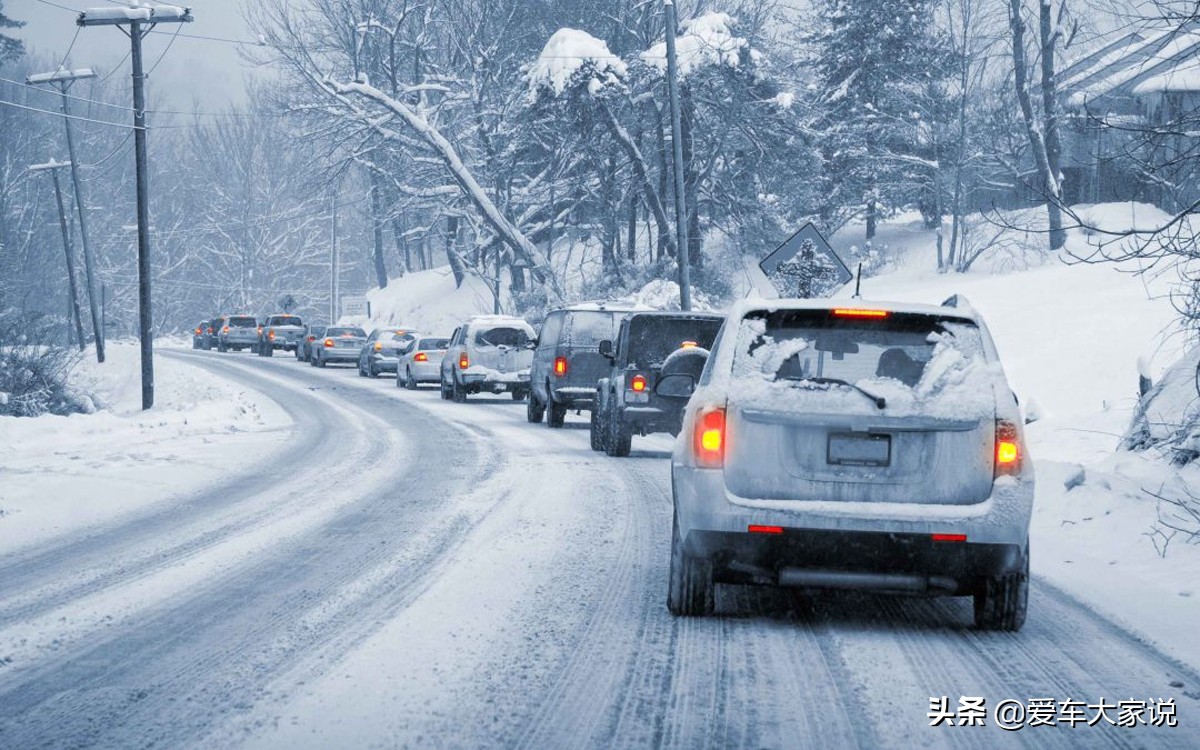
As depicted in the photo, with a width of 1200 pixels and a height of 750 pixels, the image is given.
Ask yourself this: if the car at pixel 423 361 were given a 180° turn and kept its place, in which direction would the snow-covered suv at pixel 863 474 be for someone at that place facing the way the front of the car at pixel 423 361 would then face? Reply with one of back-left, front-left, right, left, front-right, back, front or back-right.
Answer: front-right

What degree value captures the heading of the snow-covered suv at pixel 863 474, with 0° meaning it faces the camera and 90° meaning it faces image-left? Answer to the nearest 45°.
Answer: approximately 180°

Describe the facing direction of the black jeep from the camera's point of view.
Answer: facing away from the viewer

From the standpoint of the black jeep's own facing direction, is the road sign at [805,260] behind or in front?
in front

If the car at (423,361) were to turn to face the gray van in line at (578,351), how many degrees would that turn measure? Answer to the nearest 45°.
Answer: approximately 135° to its left

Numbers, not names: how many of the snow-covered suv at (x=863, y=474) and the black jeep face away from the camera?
2

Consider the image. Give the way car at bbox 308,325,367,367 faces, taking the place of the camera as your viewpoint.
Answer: facing away from the viewer and to the left of the viewer

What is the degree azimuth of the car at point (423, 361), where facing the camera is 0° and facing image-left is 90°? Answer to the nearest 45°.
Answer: approximately 135°

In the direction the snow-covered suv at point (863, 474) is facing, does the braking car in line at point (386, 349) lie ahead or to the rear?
ahead
